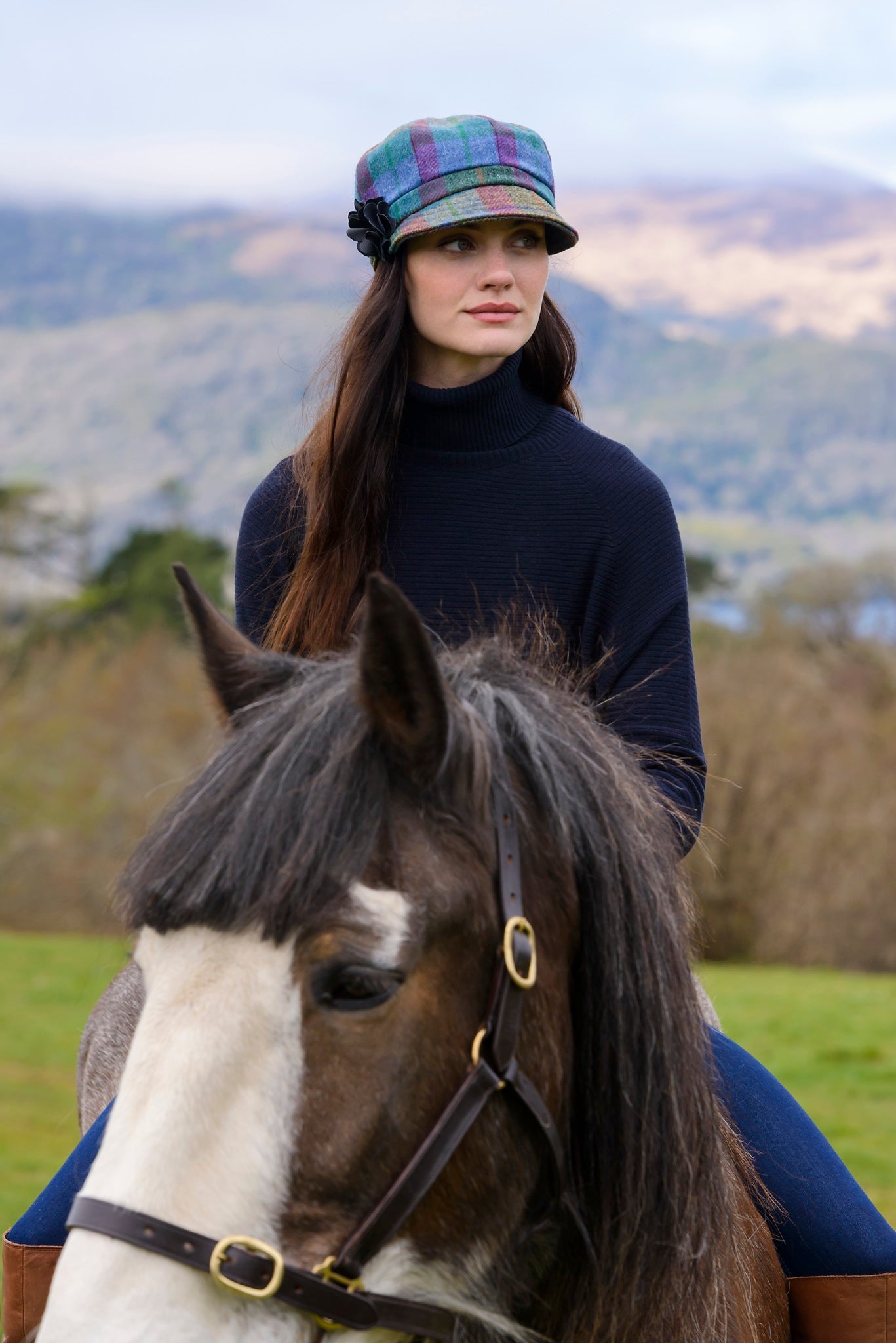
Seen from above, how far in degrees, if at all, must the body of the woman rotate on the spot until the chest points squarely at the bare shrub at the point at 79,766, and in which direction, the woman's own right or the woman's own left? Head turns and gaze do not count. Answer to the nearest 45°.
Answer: approximately 180°

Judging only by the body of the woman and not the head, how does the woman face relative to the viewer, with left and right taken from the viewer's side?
facing the viewer

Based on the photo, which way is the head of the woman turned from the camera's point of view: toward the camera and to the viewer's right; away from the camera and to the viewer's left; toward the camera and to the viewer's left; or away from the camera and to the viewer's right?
toward the camera and to the viewer's right

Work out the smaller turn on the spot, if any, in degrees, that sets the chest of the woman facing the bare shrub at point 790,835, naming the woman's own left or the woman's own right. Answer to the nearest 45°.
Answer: approximately 180°
